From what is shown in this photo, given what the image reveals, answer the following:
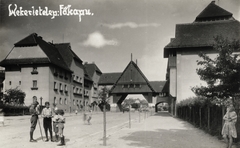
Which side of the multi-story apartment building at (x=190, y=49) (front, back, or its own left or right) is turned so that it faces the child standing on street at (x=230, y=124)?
left

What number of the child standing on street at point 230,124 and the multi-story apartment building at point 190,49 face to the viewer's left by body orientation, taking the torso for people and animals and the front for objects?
1

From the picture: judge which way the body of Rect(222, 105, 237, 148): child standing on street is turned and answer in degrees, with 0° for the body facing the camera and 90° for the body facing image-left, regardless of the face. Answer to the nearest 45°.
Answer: approximately 0°

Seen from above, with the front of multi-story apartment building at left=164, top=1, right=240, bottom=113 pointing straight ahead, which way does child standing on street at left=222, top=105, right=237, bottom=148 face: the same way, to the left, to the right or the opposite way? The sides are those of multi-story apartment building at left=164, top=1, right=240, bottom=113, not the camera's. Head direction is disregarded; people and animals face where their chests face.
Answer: to the left

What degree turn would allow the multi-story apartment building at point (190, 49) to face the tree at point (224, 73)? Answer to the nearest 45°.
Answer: approximately 90° to its left

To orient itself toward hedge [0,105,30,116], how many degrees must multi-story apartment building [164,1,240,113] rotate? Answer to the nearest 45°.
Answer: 0° — it already faces it

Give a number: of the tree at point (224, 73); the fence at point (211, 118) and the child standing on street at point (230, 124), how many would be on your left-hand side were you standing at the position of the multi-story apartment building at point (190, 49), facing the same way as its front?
3

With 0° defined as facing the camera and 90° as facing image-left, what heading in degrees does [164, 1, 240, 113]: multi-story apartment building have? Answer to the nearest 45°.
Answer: approximately 90°

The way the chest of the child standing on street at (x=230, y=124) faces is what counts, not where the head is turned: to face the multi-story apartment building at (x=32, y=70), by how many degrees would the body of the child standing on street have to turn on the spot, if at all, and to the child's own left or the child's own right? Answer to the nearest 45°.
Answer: approximately 135° to the child's own right

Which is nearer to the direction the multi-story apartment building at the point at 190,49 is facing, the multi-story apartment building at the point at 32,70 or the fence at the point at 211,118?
the multi-story apartment building

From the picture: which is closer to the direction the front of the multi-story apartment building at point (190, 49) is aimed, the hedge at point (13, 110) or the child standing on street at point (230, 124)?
the hedge

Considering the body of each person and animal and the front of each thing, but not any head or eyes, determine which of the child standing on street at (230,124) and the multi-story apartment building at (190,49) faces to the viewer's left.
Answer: the multi-story apartment building

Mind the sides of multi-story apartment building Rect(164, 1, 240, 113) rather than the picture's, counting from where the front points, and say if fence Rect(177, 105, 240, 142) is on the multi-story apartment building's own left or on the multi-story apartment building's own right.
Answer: on the multi-story apartment building's own left

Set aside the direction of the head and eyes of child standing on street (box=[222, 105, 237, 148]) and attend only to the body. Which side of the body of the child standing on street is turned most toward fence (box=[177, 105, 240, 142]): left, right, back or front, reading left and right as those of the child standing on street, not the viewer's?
back
